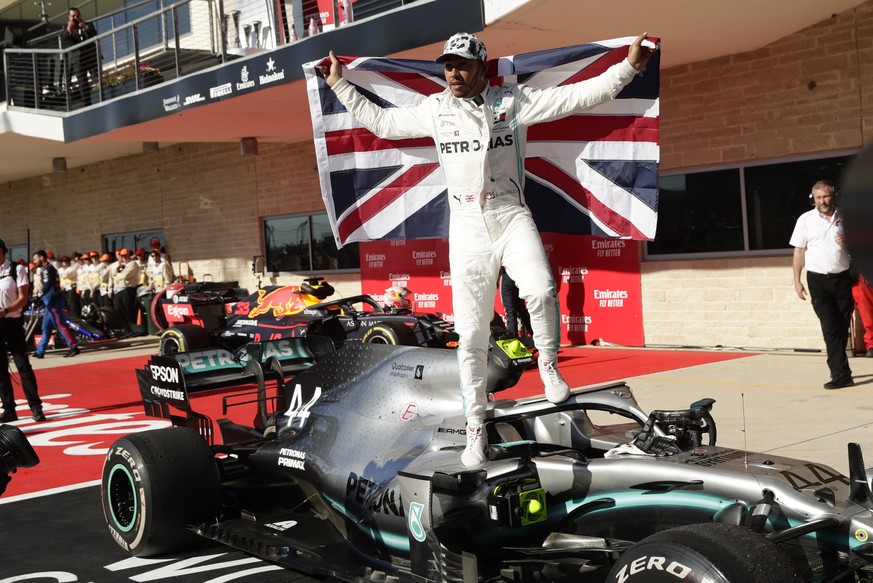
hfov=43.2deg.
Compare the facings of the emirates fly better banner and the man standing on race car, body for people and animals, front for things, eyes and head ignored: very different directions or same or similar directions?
same or similar directions

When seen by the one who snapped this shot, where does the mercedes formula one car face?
facing the viewer and to the right of the viewer

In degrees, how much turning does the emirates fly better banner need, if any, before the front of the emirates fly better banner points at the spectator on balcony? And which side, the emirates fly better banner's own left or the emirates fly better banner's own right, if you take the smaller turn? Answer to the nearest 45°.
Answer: approximately 135° to the emirates fly better banner's own right

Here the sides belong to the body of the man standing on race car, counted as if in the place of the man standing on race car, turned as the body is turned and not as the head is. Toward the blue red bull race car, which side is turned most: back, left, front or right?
back

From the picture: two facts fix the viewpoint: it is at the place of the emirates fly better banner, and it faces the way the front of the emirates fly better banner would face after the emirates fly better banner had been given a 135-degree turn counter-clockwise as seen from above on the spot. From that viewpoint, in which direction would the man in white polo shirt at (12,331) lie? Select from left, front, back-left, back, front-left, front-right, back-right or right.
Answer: back

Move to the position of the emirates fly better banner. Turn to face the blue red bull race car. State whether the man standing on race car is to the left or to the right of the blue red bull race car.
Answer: left

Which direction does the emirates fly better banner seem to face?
toward the camera

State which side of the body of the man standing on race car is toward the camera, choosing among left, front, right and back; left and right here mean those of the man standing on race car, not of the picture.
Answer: front

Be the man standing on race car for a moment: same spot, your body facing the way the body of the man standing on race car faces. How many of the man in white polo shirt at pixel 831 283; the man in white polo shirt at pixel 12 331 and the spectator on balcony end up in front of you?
0

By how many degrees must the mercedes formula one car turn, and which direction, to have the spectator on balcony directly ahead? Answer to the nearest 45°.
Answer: approximately 180°

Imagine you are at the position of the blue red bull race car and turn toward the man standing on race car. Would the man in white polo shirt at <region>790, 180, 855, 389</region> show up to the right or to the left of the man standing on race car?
left

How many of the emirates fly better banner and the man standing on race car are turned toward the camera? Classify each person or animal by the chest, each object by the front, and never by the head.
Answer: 2

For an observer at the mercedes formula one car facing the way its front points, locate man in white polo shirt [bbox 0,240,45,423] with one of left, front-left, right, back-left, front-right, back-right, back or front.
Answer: back
